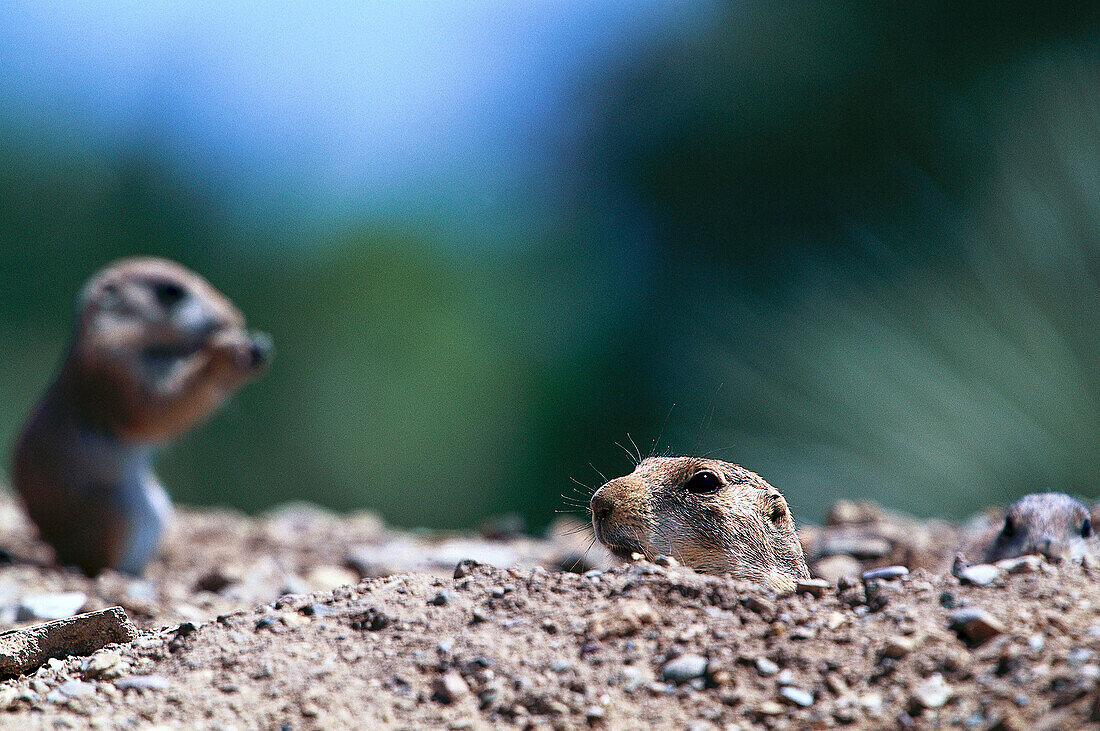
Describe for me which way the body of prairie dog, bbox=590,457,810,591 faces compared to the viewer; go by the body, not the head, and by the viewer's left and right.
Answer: facing to the left of the viewer

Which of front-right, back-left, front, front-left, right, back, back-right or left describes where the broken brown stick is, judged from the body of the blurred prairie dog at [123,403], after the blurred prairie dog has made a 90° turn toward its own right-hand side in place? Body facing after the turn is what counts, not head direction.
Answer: front

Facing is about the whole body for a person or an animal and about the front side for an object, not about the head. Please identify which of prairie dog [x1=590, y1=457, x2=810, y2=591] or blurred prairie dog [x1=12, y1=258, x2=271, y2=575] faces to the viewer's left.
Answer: the prairie dog

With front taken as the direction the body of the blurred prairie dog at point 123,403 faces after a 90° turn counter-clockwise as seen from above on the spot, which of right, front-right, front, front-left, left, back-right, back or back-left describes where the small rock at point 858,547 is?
back-right

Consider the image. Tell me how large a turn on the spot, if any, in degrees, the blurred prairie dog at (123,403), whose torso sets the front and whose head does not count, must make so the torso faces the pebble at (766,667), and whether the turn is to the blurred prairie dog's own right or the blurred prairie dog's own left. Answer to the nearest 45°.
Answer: approximately 90° to the blurred prairie dog's own right

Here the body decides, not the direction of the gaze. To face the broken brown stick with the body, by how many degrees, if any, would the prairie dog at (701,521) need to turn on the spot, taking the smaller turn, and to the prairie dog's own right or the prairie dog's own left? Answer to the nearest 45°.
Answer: approximately 45° to the prairie dog's own left

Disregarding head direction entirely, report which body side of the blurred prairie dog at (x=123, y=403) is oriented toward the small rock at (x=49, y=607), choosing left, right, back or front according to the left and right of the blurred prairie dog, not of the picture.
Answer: right

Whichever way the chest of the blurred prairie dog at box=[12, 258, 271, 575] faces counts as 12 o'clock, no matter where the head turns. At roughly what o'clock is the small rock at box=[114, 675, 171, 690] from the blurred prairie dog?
The small rock is roughly at 3 o'clock from the blurred prairie dog.

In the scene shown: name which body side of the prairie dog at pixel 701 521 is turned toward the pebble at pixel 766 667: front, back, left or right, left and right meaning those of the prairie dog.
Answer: left

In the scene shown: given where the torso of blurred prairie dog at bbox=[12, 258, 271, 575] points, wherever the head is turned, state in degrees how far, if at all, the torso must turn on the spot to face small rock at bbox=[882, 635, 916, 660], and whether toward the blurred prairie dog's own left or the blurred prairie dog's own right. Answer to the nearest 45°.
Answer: approximately 90° to the blurred prairie dog's own right

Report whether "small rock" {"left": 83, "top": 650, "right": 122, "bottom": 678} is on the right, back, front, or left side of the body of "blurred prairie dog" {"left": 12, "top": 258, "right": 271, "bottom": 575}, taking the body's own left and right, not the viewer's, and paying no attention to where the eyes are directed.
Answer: right

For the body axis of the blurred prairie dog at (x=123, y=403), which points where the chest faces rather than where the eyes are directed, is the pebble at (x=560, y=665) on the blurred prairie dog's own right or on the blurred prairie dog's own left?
on the blurred prairie dog's own right

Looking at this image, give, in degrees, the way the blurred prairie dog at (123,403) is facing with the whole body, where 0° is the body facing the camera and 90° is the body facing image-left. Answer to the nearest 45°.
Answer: approximately 270°

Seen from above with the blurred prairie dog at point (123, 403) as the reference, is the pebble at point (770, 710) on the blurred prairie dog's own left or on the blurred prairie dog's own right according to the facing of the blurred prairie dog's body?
on the blurred prairie dog's own right
